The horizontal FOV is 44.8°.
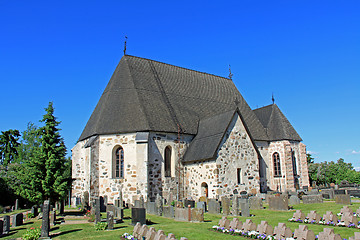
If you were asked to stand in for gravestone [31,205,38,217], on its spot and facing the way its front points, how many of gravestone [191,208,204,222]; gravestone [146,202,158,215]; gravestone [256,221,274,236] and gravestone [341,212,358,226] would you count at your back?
0

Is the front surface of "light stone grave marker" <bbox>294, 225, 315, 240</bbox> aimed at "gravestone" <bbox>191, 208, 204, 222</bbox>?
no

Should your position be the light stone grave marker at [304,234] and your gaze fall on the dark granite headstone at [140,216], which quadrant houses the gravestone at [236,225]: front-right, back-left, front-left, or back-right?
front-right

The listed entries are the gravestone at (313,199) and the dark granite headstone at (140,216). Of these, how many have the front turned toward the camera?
2

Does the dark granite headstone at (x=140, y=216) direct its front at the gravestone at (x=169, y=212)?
no

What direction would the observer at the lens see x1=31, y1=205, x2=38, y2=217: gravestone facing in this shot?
facing the viewer and to the right of the viewer

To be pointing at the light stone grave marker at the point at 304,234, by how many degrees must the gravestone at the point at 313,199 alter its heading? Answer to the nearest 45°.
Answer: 0° — it already faces it

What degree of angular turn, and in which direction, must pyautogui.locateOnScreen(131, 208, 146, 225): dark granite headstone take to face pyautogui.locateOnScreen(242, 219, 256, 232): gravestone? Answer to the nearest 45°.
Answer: approximately 45° to its left

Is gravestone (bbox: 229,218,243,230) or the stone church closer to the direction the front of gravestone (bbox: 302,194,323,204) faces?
the gravestone

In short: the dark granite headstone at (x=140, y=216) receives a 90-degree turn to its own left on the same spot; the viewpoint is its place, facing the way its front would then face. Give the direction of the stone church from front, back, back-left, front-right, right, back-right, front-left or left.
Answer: left

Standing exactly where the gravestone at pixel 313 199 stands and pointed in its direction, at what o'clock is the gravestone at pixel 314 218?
the gravestone at pixel 314 218 is roughly at 12 o'clock from the gravestone at pixel 313 199.

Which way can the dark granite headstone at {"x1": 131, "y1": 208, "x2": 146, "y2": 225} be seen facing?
toward the camera

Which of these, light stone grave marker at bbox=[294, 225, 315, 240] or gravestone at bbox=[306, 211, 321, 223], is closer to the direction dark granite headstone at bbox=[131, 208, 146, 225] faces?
the light stone grave marker
